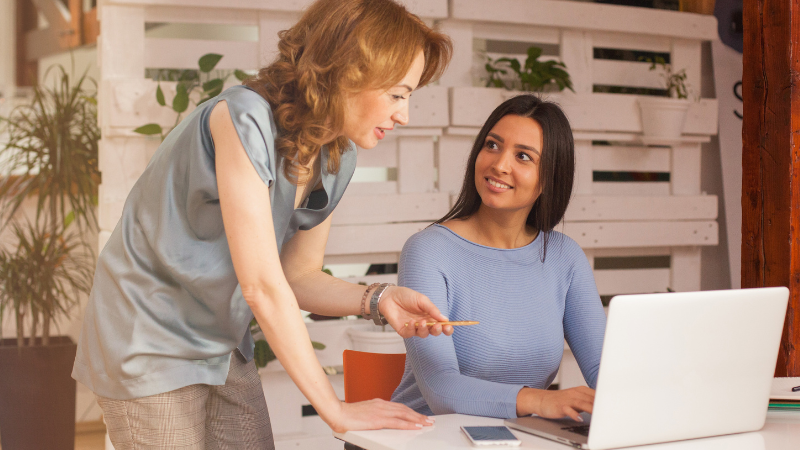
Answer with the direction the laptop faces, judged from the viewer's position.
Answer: facing away from the viewer and to the left of the viewer

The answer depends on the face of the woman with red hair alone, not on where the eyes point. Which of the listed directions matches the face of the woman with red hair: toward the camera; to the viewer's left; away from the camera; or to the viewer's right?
to the viewer's right

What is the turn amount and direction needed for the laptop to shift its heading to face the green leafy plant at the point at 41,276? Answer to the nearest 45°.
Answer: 0° — it already faces it

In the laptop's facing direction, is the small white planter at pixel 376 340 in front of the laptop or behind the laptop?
in front

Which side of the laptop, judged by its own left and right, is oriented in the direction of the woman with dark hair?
front

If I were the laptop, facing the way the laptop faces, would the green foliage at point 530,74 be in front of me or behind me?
in front

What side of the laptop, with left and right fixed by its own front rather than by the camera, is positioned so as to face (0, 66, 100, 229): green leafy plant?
front

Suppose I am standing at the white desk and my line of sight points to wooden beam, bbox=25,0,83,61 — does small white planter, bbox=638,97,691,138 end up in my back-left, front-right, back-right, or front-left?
front-right

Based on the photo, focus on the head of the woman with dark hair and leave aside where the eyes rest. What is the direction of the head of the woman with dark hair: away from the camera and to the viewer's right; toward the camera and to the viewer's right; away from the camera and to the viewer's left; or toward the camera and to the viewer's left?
toward the camera and to the viewer's left

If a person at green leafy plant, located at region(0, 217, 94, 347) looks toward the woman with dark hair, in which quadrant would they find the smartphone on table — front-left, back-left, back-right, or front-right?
front-right

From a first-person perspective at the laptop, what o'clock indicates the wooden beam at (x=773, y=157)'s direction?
The wooden beam is roughly at 2 o'clock from the laptop.

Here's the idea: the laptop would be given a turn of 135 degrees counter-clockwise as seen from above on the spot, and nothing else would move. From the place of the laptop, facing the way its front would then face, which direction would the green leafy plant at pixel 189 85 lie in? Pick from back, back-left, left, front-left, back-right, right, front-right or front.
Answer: back-right

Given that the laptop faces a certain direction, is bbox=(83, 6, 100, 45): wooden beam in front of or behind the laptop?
in front
